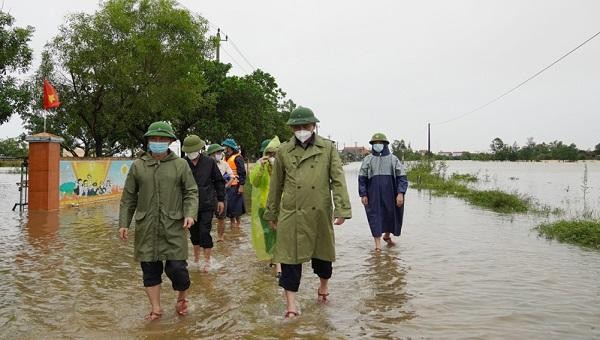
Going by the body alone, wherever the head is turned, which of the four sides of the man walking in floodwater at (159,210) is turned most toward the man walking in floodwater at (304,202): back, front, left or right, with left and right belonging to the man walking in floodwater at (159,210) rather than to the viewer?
left

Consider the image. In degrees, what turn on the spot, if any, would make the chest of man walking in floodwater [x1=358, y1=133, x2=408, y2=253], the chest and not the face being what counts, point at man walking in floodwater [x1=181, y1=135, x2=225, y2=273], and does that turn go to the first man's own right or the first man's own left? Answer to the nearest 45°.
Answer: approximately 45° to the first man's own right

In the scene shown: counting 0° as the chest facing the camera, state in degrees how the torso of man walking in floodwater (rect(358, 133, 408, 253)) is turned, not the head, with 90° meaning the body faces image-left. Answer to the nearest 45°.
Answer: approximately 0°

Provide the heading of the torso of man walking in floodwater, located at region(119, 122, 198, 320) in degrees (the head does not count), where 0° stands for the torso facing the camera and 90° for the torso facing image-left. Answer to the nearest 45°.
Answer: approximately 0°

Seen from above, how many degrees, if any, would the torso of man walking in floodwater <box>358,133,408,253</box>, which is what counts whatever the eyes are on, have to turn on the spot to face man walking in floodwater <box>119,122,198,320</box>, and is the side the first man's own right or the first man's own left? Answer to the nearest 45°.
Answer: approximately 45° to the first man's own right

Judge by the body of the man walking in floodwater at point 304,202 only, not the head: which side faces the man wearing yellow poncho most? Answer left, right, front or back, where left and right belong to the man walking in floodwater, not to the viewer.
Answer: back

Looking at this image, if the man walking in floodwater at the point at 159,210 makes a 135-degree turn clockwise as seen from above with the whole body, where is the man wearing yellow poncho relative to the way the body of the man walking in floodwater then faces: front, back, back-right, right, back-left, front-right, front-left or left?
right

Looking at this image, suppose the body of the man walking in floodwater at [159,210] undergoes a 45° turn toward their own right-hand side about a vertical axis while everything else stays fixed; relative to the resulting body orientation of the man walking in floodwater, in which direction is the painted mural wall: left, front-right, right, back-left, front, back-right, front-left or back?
back-right
